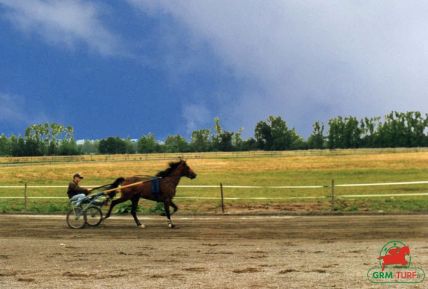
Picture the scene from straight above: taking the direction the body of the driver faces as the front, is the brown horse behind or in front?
in front

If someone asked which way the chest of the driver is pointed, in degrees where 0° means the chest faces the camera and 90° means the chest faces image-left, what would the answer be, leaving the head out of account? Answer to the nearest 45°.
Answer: approximately 270°

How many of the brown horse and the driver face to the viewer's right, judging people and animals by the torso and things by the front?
2

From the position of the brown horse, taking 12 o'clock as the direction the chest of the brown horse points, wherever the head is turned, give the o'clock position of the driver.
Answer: The driver is roughly at 6 o'clock from the brown horse.

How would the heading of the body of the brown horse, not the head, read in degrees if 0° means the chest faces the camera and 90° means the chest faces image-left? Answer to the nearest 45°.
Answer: approximately 270°
